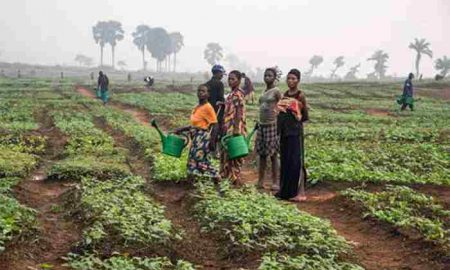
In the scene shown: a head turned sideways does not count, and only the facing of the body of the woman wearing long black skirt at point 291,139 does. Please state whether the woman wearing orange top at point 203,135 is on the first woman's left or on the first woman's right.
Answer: on the first woman's right

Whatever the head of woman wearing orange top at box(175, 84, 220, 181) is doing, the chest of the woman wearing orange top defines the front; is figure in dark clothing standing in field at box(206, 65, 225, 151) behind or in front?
behind

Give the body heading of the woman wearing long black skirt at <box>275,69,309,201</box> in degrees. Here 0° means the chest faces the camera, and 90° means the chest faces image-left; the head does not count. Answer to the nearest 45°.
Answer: approximately 45°

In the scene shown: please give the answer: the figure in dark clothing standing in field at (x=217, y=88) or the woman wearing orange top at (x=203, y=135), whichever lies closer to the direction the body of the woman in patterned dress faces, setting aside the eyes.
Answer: the woman wearing orange top

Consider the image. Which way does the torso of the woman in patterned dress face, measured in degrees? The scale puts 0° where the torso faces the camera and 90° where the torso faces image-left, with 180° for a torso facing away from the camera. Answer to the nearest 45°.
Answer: approximately 45°

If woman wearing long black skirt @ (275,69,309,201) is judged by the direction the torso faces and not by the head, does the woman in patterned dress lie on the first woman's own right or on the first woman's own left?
on the first woman's own right

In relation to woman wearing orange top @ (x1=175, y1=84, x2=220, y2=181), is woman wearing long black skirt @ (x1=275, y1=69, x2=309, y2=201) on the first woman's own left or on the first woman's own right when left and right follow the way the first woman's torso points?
on the first woman's own left

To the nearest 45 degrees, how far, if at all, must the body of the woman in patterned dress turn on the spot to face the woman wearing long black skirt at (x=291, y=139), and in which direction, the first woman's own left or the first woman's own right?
approximately 90° to the first woman's own left
